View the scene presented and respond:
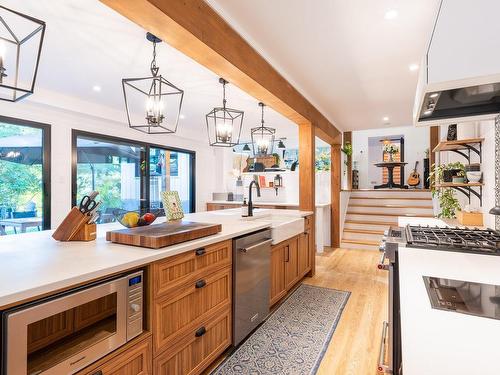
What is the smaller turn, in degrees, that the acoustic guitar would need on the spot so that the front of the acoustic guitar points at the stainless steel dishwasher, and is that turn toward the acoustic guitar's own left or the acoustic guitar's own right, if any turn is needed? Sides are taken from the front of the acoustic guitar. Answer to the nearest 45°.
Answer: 0° — it already faces it

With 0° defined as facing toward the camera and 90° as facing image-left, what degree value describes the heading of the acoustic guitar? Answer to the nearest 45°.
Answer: approximately 0°

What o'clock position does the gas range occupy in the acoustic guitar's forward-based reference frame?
The gas range is roughly at 12 o'clock from the acoustic guitar.

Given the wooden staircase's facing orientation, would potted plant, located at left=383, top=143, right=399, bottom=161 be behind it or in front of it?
behind

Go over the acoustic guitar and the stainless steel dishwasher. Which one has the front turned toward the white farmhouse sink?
the acoustic guitar

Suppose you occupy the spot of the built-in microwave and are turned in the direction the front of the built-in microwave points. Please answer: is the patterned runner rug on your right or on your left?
on your left

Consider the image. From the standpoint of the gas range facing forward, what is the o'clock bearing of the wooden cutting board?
The wooden cutting board is roughly at 11 o'clock from the gas range.

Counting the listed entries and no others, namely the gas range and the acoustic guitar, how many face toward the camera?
1

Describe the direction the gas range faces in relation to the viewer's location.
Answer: facing to the left of the viewer

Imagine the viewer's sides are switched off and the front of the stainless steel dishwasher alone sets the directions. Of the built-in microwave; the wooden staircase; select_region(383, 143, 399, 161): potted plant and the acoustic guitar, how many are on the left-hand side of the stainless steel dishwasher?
3

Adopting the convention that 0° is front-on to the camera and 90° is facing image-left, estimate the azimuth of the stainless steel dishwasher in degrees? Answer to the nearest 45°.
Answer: approximately 315°

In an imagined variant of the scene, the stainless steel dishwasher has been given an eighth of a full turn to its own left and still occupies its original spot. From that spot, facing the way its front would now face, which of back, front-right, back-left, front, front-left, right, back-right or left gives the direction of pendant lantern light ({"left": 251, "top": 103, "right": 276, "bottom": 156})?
left

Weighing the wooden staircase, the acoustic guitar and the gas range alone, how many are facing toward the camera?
2

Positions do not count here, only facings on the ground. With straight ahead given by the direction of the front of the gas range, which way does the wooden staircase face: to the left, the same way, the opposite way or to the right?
to the left

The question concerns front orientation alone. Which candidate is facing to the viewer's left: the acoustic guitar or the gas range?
the gas range

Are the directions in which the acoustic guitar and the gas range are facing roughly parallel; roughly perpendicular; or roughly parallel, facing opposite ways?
roughly perpendicular
